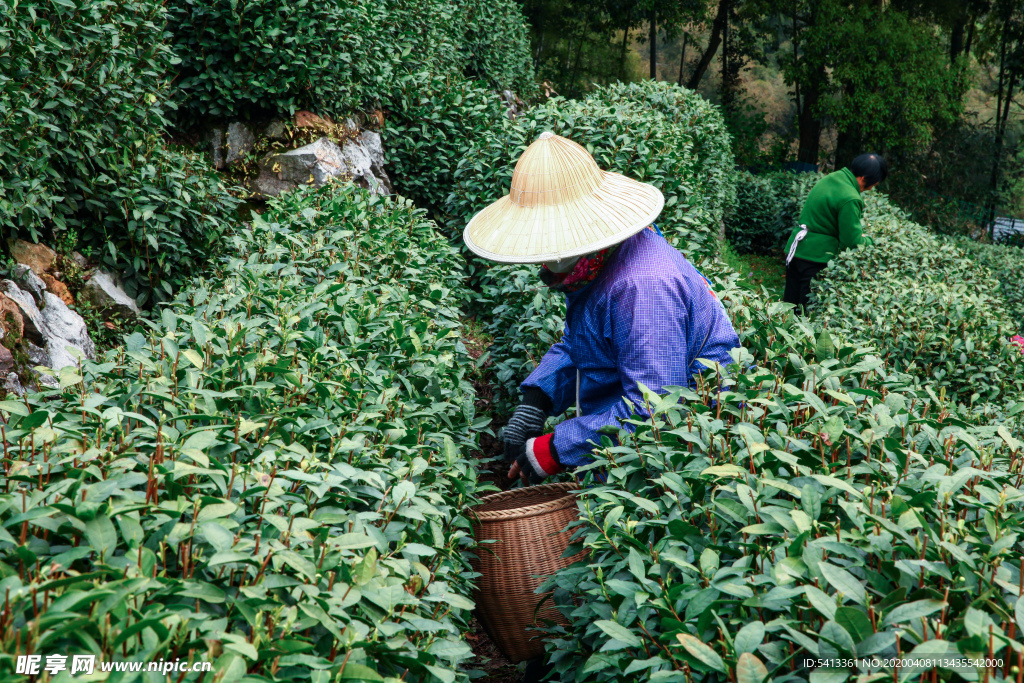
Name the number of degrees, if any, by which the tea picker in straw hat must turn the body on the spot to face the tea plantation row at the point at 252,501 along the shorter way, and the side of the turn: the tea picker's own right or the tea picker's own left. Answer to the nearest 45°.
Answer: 0° — they already face it

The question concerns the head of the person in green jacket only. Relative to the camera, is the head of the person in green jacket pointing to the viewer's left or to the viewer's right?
to the viewer's right

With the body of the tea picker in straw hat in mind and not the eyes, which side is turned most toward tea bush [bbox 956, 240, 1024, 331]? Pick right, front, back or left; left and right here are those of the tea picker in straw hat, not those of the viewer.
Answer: back

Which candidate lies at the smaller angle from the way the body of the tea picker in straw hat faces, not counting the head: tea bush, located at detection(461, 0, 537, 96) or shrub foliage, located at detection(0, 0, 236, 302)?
the shrub foliage

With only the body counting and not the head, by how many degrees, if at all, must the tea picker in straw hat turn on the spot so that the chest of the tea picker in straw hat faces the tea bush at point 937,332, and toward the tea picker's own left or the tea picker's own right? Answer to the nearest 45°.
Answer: approximately 180°

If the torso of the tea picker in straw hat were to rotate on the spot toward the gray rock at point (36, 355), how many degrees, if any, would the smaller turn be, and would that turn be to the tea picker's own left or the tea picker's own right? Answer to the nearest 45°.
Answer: approximately 45° to the tea picker's own right

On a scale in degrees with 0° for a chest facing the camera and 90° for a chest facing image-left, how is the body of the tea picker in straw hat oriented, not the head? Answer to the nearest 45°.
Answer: approximately 45°

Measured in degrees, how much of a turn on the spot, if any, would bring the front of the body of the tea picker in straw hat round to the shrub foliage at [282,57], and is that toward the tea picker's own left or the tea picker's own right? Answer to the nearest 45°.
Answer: approximately 90° to the tea picker's own right

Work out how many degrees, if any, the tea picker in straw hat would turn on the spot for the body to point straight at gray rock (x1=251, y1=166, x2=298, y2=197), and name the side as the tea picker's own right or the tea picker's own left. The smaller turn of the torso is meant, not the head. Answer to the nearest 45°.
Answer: approximately 90° to the tea picker's own right

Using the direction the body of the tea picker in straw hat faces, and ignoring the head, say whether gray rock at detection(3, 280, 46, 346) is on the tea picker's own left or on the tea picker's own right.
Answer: on the tea picker's own right

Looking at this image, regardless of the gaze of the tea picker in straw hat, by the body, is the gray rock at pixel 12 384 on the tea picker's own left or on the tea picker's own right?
on the tea picker's own right

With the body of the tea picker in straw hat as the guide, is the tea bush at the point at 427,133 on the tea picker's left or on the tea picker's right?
on the tea picker's right
